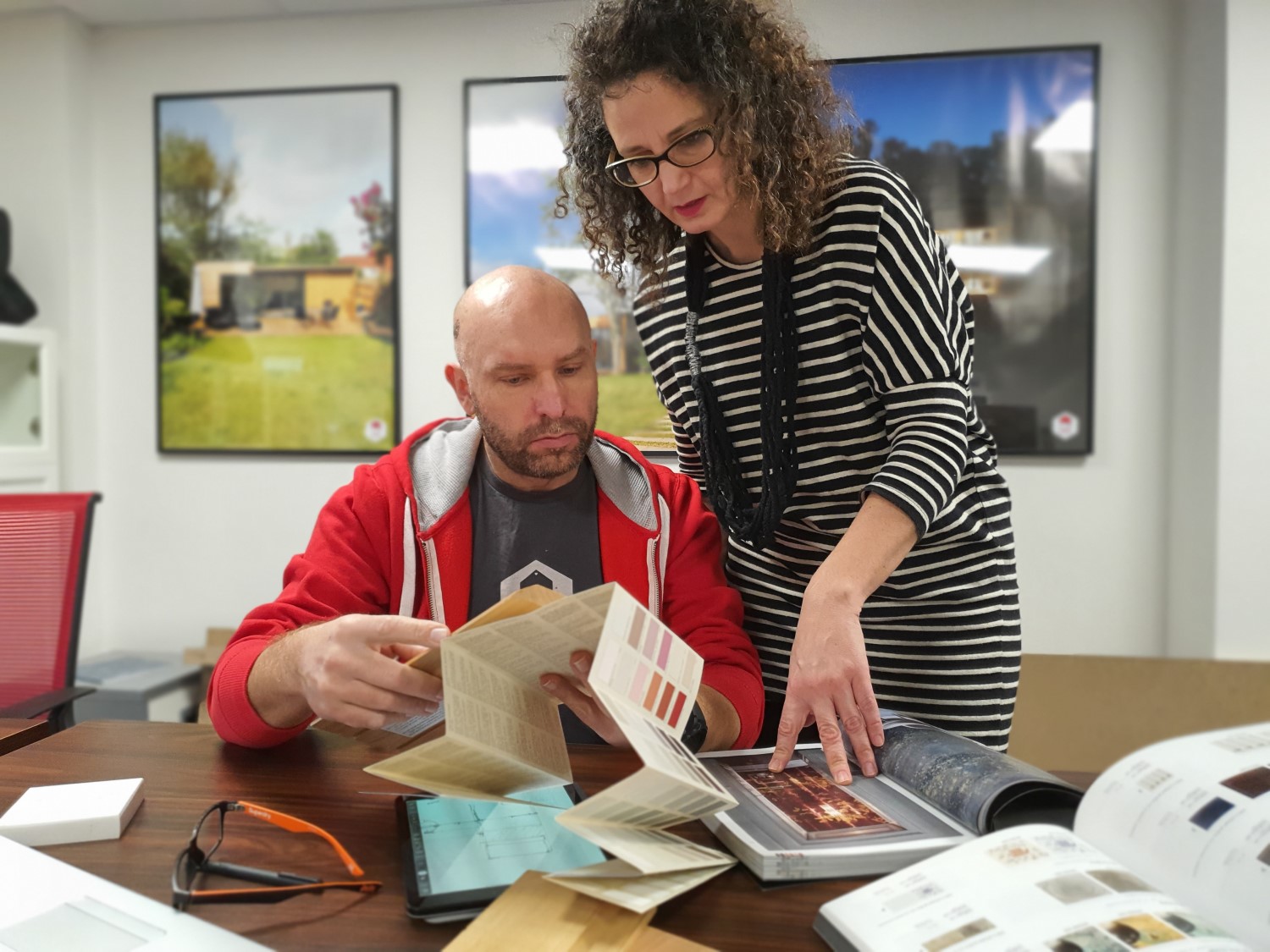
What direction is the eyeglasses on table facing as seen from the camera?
to the viewer's left

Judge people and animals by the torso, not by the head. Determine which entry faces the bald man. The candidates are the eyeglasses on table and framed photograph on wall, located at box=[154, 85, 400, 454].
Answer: the framed photograph on wall

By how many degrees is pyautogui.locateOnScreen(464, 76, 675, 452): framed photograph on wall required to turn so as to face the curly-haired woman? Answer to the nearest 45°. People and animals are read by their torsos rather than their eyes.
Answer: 0° — it already faces them

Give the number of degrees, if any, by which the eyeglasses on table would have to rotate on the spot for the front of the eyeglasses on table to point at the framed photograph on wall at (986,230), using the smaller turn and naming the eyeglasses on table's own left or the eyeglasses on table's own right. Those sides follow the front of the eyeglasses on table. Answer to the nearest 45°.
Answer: approximately 135° to the eyeglasses on table's own right

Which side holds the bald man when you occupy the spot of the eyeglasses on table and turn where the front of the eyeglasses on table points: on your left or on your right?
on your right
